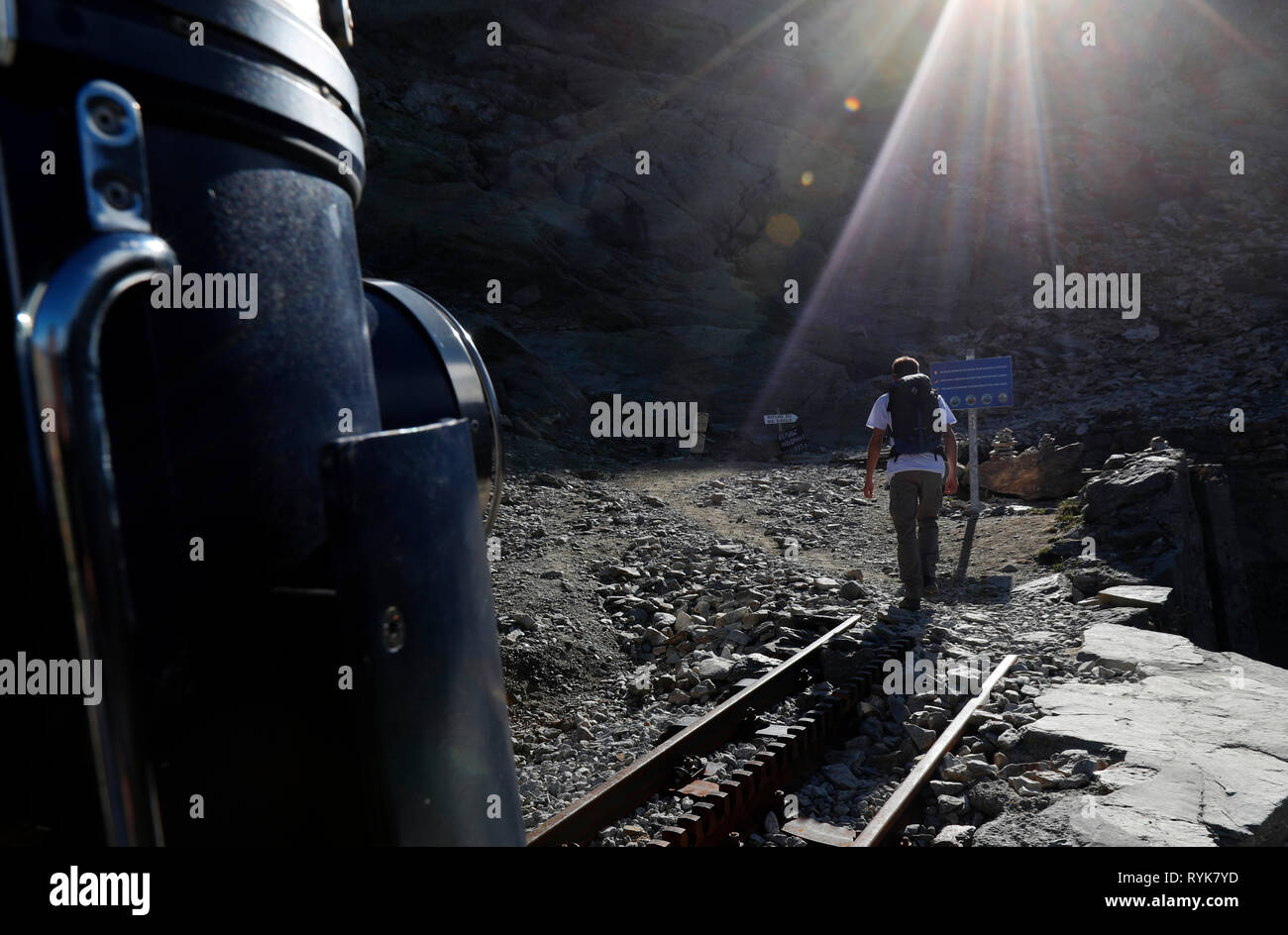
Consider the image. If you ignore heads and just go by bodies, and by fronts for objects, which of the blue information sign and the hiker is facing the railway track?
the blue information sign

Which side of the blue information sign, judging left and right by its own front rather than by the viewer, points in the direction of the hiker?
front

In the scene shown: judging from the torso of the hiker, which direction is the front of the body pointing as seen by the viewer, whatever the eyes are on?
away from the camera

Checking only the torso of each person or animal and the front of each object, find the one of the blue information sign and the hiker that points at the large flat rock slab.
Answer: the blue information sign

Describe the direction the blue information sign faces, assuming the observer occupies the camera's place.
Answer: facing the viewer

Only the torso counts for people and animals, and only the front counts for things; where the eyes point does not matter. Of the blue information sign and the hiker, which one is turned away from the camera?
the hiker

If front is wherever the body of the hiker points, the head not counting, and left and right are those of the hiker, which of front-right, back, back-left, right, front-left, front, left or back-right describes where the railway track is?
back

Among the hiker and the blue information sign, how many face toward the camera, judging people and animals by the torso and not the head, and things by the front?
1

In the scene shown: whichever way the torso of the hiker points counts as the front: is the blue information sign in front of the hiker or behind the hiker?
in front

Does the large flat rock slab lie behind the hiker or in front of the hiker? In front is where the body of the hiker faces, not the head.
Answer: behind

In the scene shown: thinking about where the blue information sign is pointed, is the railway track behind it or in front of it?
in front

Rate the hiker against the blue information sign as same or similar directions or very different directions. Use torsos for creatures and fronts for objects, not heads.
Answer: very different directions

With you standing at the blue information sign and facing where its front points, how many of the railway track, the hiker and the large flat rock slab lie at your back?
0
